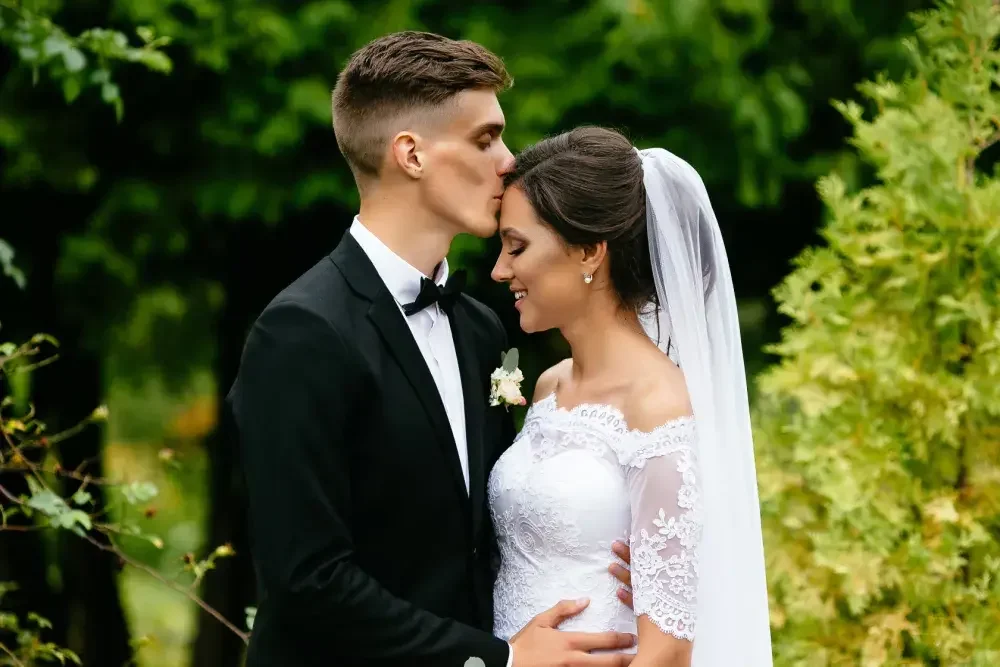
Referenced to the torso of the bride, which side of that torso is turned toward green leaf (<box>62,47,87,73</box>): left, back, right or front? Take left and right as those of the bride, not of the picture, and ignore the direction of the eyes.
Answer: right

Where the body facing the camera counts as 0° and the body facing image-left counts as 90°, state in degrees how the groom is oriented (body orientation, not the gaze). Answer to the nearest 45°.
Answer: approximately 315°

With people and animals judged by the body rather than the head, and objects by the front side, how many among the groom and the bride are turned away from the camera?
0

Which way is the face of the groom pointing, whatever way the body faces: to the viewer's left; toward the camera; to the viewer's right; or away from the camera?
to the viewer's right

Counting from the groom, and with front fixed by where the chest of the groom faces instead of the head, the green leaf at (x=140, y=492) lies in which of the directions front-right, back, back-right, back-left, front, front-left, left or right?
back

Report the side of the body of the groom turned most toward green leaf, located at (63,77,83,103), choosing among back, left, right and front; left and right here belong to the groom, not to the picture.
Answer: back

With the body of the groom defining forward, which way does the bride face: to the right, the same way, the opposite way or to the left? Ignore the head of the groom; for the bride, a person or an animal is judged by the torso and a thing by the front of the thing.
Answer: to the right

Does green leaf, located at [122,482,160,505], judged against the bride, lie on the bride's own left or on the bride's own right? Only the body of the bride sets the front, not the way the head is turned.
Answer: on the bride's own right

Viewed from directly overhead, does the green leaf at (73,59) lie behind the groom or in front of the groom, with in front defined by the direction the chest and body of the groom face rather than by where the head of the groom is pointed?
behind

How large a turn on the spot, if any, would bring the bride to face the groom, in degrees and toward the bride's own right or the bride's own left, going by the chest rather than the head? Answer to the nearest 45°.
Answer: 0° — they already face them

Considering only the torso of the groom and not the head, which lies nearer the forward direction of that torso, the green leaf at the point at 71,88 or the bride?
the bride

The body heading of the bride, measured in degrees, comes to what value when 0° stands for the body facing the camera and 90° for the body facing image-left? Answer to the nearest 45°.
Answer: approximately 45°
